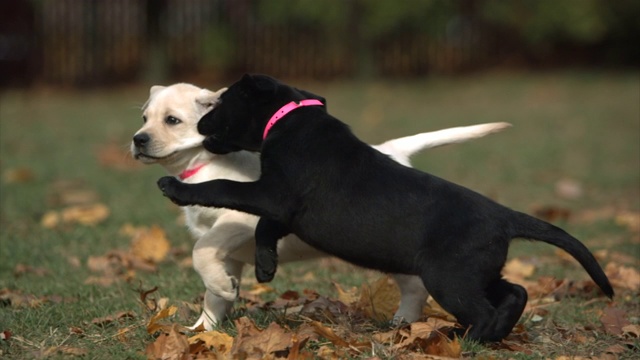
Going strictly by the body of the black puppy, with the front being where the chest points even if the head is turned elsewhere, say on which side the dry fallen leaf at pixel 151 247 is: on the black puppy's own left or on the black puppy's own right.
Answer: on the black puppy's own right

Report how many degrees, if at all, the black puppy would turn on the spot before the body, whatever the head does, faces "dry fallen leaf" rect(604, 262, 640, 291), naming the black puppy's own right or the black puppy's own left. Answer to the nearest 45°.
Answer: approximately 135° to the black puppy's own right

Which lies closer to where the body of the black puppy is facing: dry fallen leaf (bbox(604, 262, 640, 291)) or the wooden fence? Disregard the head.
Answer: the wooden fence

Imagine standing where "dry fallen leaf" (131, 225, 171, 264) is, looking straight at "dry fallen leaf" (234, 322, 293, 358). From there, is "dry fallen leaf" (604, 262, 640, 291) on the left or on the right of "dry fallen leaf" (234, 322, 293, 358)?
left

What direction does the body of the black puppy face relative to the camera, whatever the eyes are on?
to the viewer's left

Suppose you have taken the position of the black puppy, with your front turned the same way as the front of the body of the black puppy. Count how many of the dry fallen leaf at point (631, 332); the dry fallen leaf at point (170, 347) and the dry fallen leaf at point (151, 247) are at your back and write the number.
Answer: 1

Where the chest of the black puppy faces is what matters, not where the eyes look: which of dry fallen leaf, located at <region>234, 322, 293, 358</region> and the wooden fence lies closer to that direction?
the dry fallen leaf

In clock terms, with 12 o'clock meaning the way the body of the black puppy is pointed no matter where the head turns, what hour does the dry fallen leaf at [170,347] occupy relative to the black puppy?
The dry fallen leaf is roughly at 11 o'clock from the black puppy.

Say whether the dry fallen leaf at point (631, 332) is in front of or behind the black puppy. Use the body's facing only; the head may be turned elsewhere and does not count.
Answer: behind

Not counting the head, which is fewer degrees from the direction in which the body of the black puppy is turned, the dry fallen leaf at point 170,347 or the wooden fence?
the dry fallen leaf

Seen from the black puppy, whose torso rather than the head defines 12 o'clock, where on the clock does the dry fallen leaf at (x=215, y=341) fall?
The dry fallen leaf is roughly at 11 o'clock from the black puppy.

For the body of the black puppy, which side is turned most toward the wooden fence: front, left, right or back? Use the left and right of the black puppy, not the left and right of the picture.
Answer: right
